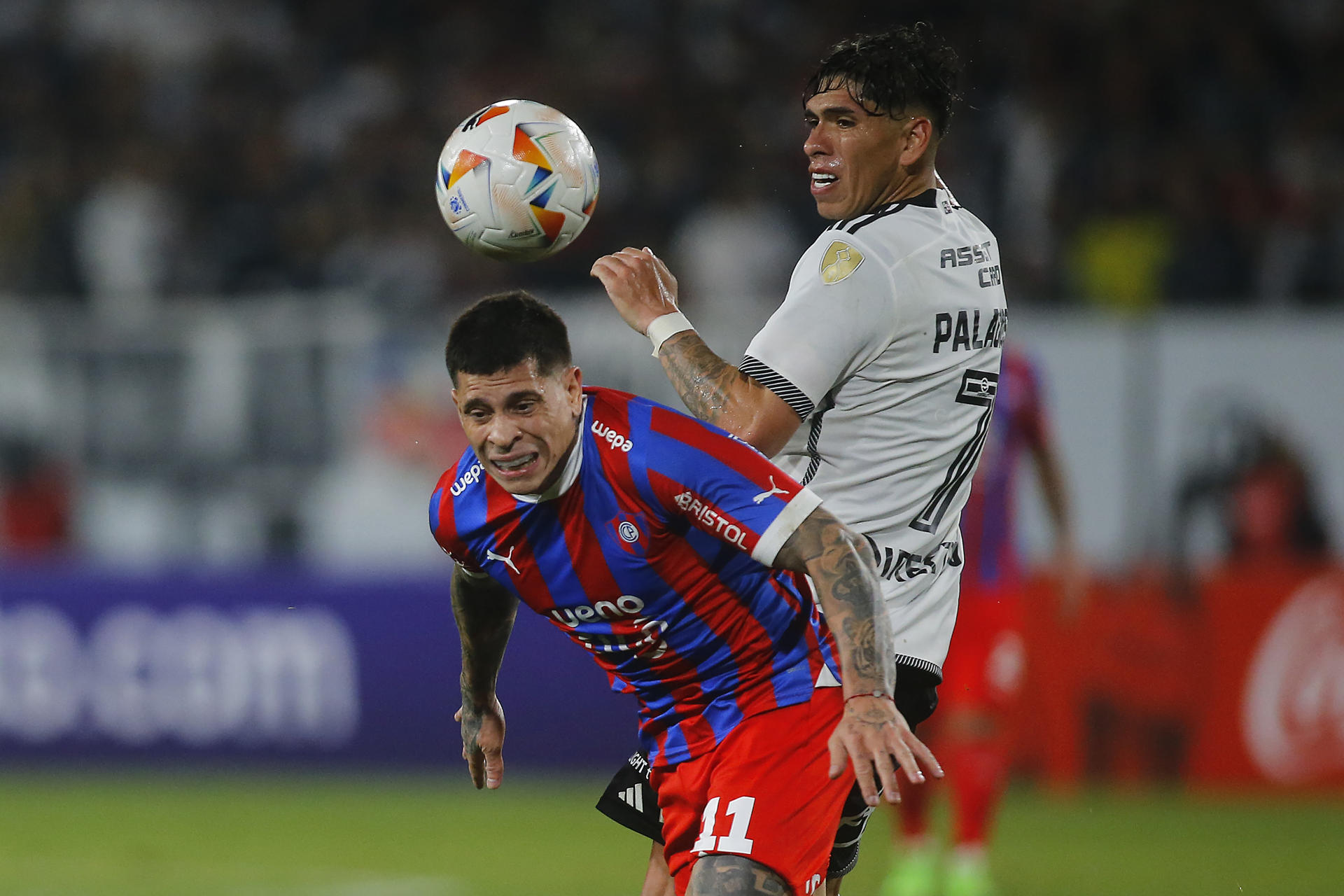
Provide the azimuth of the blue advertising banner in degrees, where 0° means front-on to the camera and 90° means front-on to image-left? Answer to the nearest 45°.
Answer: approximately 0°

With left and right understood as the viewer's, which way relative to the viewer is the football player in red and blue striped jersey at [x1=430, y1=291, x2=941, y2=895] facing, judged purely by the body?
facing the viewer and to the left of the viewer

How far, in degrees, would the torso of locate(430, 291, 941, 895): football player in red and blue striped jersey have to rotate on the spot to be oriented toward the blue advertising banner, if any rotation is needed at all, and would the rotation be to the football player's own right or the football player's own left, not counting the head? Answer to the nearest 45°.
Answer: approximately 135° to the football player's own right

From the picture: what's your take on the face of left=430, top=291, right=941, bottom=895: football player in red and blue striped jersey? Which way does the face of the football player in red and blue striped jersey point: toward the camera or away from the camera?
toward the camera

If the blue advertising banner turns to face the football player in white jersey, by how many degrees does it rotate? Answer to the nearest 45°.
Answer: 0° — it already faces them

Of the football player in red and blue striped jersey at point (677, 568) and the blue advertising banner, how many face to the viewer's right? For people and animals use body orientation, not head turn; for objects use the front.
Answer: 0

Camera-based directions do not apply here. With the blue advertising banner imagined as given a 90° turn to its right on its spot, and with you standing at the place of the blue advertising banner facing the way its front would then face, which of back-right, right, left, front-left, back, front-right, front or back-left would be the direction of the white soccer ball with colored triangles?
left

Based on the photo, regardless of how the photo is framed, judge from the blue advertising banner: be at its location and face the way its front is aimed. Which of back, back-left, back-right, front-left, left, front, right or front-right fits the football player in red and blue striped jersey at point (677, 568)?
front
